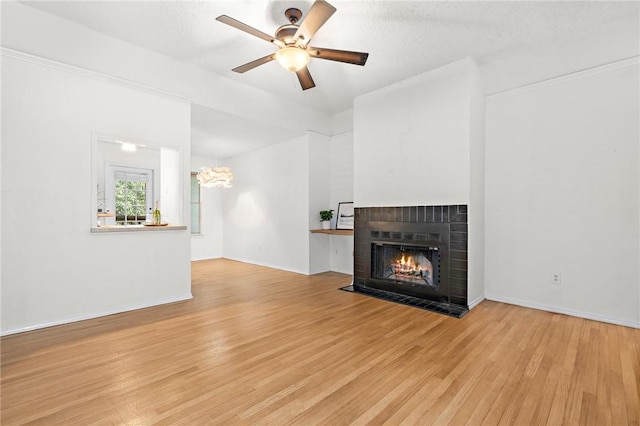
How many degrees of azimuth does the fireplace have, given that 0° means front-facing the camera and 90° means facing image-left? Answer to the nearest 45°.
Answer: approximately 45°

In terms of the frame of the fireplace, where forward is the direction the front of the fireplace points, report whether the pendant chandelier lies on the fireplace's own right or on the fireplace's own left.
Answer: on the fireplace's own right

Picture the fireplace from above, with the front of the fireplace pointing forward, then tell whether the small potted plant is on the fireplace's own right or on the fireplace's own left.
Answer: on the fireplace's own right
